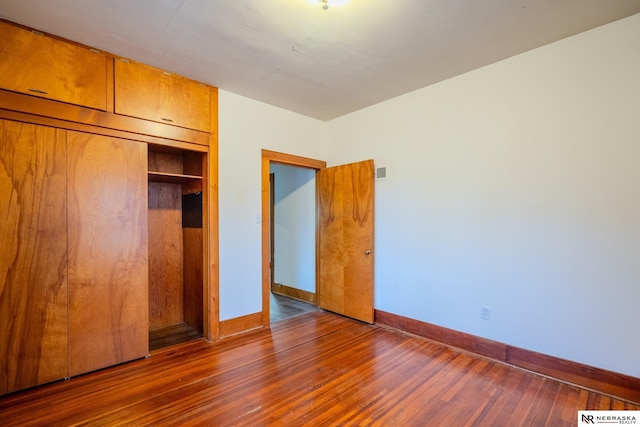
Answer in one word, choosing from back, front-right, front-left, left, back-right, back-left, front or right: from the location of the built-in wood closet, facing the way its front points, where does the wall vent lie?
front-left

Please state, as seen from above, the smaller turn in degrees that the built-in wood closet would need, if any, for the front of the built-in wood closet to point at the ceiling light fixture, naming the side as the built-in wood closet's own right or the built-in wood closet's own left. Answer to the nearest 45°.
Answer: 0° — it already faces it

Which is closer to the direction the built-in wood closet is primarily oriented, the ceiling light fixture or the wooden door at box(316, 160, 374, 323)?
the ceiling light fixture

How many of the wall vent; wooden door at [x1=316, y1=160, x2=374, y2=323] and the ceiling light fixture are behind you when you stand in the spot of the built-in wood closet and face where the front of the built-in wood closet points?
0

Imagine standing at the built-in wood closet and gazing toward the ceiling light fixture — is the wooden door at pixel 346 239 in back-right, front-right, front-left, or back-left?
front-left

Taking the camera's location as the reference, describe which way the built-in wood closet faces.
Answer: facing the viewer and to the right of the viewer

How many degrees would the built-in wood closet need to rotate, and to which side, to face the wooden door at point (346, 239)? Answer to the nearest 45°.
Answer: approximately 45° to its left
